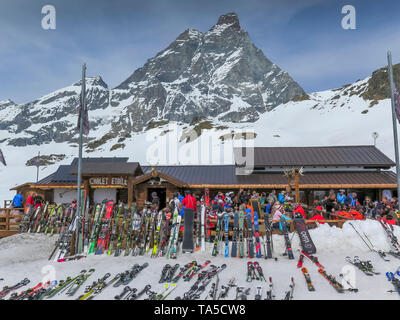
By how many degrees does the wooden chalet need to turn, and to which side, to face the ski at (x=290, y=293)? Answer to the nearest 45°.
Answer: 0° — it already faces it

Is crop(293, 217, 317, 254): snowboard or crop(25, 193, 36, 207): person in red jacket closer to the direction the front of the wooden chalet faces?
the snowboard

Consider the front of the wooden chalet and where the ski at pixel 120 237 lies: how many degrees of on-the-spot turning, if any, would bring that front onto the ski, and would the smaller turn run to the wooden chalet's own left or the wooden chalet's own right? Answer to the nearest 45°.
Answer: approximately 45° to the wooden chalet's own right

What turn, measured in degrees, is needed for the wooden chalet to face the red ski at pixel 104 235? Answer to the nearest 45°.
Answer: approximately 45° to its right

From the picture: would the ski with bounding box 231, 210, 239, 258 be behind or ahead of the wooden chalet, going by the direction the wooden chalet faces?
ahead

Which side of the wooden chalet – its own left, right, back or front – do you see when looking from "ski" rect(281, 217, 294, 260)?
front

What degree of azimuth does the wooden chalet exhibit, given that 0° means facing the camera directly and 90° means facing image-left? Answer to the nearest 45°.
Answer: approximately 0°

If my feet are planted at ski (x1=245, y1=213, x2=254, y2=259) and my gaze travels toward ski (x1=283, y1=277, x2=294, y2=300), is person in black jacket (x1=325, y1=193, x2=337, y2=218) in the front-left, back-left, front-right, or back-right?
back-left

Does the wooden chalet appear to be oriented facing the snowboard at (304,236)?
yes

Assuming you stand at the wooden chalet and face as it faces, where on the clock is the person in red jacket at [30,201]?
The person in red jacket is roughly at 2 o'clock from the wooden chalet.
